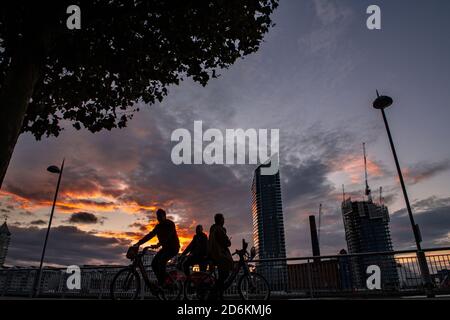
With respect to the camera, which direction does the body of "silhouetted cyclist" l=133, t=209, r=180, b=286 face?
to the viewer's left

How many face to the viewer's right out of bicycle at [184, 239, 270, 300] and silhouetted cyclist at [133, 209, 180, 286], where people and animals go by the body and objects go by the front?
1

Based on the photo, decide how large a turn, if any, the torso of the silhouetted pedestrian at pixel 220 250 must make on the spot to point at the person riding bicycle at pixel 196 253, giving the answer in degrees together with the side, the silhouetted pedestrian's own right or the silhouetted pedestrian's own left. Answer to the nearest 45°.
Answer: approximately 135° to the silhouetted pedestrian's own left

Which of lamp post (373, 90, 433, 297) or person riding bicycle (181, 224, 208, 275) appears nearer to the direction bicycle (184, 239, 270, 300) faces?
the lamp post

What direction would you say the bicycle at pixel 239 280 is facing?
to the viewer's right

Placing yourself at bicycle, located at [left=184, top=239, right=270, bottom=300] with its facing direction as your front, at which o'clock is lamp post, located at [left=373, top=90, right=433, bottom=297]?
The lamp post is roughly at 11 o'clock from the bicycle.

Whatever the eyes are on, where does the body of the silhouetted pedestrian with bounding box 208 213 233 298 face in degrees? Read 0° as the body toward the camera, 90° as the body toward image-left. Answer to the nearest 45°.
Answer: approximately 270°

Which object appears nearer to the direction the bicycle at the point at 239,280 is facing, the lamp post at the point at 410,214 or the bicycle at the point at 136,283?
the lamp post
